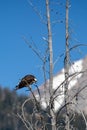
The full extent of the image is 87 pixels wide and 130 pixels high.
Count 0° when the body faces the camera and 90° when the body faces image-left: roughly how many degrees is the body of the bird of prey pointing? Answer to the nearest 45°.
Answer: approximately 270°
